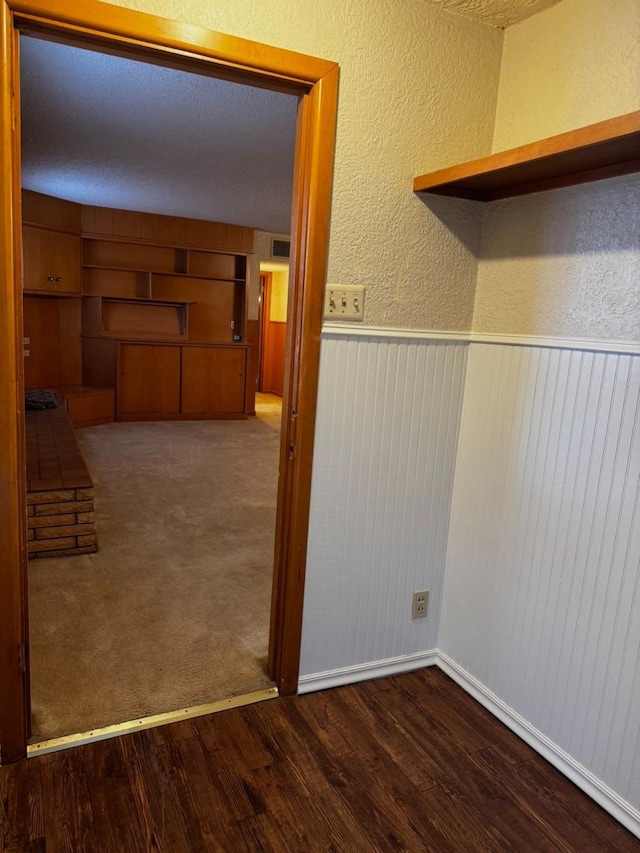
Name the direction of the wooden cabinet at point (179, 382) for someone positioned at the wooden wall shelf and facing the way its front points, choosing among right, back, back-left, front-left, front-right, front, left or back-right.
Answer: right

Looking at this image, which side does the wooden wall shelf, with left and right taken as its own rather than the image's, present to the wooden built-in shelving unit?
right

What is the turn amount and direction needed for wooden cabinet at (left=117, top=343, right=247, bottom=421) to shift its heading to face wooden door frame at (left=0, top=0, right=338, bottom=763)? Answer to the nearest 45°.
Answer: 0° — it already faces it

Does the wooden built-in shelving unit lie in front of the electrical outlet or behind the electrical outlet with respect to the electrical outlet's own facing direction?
behind

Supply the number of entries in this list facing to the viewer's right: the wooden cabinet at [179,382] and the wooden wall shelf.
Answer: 0

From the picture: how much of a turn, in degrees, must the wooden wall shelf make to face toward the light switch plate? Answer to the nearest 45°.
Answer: approximately 45° to its right

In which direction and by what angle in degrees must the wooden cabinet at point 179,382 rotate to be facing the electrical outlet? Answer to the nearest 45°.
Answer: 0° — it already faces it

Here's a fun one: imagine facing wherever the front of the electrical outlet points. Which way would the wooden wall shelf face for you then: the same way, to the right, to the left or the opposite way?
to the right

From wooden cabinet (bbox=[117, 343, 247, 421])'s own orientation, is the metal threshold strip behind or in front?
in front
